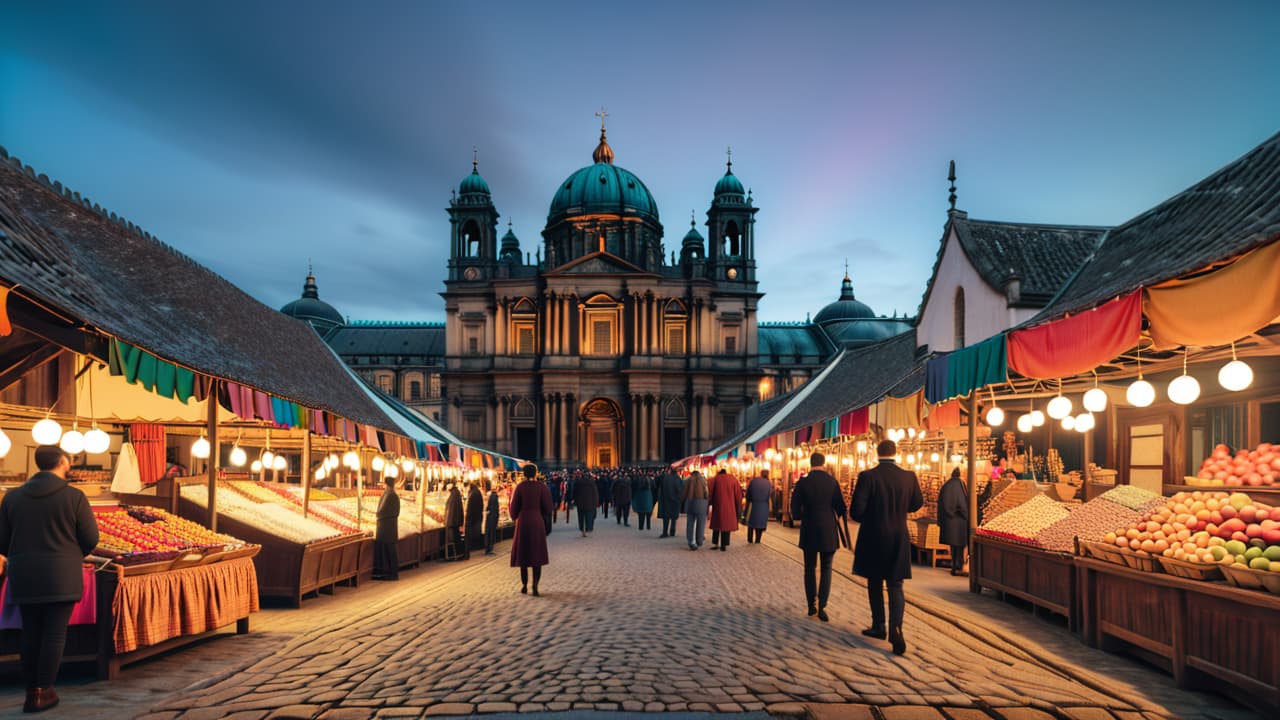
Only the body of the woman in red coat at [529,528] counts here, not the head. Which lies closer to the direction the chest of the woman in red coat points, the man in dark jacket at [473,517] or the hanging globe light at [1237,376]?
the man in dark jacket

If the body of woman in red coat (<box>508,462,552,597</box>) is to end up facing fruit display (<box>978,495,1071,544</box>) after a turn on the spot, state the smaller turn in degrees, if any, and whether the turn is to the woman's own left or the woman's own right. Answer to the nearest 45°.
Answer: approximately 90° to the woman's own right

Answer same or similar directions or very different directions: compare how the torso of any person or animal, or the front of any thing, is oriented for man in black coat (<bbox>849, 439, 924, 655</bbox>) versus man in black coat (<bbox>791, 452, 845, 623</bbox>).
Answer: same or similar directions

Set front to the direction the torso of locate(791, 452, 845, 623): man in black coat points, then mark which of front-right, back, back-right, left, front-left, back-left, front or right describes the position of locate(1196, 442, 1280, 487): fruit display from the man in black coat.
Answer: right

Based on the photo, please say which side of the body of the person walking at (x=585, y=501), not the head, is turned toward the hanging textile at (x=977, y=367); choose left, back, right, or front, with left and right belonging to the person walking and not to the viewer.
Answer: back

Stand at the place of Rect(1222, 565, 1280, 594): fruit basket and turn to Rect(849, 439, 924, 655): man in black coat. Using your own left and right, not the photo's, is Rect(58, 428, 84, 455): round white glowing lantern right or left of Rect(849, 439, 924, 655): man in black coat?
left

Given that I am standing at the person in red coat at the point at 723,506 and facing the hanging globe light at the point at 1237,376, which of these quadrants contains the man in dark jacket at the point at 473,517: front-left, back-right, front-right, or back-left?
back-right

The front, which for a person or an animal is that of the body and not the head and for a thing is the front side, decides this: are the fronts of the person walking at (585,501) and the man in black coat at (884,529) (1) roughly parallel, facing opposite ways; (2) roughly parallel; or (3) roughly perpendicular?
roughly parallel

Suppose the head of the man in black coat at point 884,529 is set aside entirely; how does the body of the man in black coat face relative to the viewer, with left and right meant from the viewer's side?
facing away from the viewer

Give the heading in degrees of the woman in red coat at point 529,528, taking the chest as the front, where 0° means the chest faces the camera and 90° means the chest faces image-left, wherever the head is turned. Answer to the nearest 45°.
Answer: approximately 180°

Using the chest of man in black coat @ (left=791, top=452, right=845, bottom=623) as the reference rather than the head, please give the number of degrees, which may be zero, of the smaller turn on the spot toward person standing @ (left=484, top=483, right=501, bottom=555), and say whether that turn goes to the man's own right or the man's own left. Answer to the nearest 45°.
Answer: approximately 45° to the man's own left

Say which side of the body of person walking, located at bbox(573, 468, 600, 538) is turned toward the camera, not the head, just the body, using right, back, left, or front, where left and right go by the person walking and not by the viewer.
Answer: back

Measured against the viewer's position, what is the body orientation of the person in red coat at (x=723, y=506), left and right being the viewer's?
facing away from the viewer

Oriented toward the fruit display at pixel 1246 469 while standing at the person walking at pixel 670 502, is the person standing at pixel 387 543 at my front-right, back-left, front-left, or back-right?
front-right

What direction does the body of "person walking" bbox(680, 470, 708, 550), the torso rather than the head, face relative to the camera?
away from the camera

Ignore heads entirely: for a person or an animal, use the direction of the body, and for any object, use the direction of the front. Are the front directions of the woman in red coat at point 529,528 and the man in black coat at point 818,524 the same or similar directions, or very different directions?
same or similar directions
